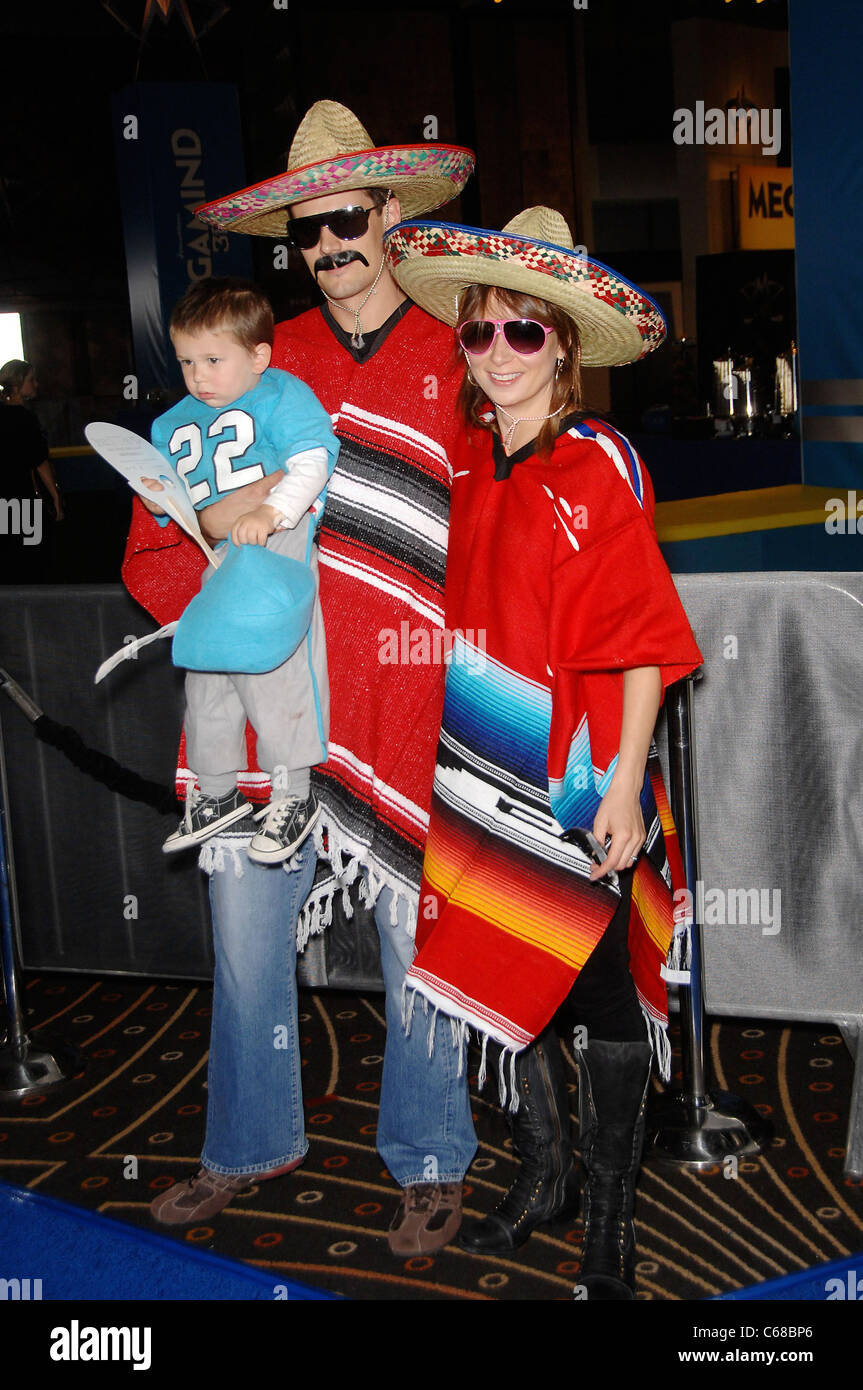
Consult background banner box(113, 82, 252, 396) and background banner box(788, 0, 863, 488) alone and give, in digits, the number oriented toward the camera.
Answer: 2

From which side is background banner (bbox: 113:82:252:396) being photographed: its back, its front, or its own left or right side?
front

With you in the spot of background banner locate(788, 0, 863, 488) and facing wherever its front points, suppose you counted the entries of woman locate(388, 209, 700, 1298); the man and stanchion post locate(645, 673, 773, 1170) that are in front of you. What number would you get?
3

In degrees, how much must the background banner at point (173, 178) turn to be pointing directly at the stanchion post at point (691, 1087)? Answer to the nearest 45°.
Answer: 0° — it already faces it

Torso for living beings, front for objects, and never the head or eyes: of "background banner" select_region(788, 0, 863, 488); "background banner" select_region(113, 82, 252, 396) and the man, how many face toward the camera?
3

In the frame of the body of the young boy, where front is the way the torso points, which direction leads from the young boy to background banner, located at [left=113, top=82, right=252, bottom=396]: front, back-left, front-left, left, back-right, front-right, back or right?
back-right

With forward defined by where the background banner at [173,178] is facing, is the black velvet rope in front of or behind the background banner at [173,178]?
in front

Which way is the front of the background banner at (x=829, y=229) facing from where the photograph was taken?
facing the viewer

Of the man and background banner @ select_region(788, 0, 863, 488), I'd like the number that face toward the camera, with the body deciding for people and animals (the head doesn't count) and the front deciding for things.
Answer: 2

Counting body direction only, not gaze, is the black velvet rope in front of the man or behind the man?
behind

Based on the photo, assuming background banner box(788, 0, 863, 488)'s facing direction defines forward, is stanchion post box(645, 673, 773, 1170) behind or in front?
in front

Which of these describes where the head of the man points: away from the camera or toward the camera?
toward the camera

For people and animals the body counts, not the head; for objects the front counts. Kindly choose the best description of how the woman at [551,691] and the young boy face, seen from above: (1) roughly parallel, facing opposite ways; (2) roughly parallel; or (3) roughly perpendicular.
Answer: roughly parallel

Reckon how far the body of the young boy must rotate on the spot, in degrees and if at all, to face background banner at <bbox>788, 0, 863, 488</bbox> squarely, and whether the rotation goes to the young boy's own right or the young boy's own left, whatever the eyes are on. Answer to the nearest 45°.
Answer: approximately 180°

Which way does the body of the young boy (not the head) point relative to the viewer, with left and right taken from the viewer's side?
facing the viewer and to the left of the viewer

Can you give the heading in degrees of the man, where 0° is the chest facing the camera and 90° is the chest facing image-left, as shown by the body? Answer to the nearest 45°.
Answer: approximately 0°

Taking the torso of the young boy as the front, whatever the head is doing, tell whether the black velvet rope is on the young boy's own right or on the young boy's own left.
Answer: on the young boy's own right
